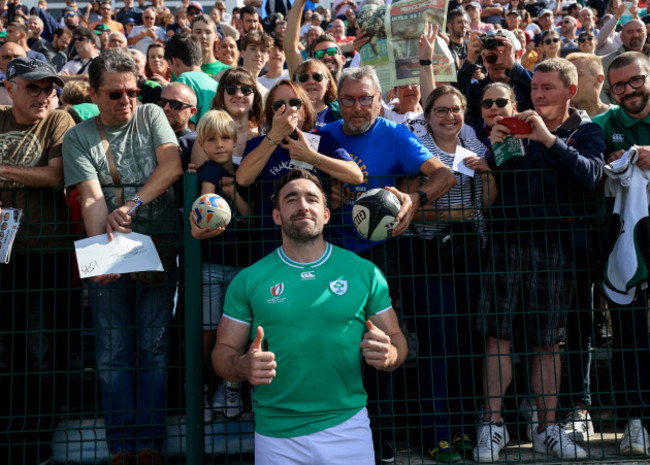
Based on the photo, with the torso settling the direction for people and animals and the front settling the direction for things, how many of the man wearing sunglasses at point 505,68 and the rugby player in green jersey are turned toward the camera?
2

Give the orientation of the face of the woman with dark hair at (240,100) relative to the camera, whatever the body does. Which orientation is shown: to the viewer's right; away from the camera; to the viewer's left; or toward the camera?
toward the camera

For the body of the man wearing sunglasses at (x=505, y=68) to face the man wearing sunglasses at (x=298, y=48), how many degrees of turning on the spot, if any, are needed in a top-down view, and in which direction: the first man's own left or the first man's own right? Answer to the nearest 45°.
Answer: approximately 90° to the first man's own right

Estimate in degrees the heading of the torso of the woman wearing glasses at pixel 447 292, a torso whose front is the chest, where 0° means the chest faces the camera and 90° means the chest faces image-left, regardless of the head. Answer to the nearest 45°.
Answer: approximately 0°

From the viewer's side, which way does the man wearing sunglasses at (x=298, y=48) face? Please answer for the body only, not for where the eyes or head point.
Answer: toward the camera

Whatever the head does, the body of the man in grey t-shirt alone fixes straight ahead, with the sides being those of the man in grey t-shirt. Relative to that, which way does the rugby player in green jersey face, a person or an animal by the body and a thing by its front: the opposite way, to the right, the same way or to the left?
the same way

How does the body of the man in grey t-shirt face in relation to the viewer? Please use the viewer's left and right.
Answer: facing the viewer

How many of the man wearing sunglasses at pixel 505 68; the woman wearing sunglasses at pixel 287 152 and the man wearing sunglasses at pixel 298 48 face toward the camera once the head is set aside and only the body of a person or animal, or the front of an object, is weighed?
3

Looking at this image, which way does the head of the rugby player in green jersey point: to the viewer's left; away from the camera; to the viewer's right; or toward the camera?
toward the camera

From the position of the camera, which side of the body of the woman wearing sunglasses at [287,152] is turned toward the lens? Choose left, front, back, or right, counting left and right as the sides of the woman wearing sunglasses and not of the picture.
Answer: front

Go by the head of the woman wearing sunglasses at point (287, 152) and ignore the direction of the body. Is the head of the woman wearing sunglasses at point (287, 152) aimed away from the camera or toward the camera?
toward the camera

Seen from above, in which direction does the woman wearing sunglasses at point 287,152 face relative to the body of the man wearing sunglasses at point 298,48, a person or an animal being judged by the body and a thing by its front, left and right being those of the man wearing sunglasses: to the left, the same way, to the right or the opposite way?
the same way

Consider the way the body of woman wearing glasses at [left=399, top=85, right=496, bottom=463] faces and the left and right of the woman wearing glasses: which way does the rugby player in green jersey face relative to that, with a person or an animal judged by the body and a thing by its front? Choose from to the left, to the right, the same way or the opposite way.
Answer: the same way

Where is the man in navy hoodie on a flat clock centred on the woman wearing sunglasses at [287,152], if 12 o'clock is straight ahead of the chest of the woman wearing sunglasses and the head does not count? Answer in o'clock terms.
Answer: The man in navy hoodie is roughly at 9 o'clock from the woman wearing sunglasses.

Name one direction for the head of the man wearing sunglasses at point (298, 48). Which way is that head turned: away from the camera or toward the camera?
toward the camera

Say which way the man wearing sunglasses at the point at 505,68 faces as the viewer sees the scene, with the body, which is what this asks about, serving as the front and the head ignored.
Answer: toward the camera
